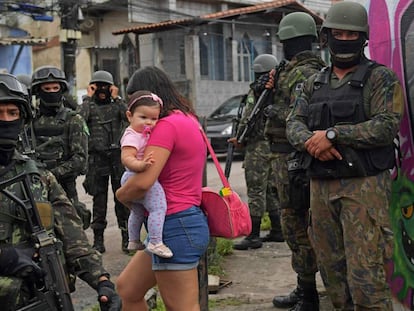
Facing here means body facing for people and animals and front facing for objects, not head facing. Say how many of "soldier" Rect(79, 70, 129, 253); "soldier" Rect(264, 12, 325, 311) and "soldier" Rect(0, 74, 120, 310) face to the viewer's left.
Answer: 1

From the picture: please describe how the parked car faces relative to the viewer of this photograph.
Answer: facing the viewer and to the left of the viewer

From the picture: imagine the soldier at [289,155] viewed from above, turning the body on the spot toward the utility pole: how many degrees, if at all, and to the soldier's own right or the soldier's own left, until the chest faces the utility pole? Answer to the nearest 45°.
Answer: approximately 45° to the soldier's own right

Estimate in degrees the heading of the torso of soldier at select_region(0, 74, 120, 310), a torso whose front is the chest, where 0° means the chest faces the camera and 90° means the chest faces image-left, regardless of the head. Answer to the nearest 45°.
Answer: approximately 0°

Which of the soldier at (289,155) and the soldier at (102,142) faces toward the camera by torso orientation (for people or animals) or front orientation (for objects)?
the soldier at (102,142)

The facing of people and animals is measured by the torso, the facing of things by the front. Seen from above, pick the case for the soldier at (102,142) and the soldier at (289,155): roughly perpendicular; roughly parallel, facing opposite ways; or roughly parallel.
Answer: roughly perpendicular

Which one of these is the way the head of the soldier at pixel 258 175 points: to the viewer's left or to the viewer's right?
to the viewer's left

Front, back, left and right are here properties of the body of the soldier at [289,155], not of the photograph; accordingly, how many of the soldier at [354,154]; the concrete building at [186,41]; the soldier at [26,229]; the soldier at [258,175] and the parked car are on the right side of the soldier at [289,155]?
3

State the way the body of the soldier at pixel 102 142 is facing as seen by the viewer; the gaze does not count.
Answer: toward the camera

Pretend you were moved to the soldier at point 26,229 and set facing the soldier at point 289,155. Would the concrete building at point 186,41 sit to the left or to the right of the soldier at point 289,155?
left

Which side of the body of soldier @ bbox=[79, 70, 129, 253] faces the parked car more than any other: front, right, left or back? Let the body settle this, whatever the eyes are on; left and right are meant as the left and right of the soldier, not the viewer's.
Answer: back

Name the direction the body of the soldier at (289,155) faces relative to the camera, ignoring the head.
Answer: to the viewer's left
